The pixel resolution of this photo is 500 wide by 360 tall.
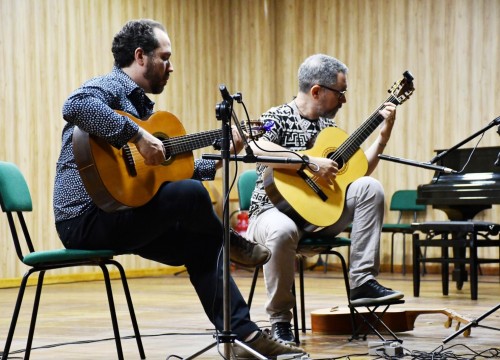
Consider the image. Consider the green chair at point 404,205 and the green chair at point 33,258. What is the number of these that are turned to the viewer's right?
1

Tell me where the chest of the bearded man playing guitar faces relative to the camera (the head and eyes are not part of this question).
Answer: to the viewer's right

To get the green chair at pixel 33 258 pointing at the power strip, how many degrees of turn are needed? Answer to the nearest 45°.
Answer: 0° — it already faces it

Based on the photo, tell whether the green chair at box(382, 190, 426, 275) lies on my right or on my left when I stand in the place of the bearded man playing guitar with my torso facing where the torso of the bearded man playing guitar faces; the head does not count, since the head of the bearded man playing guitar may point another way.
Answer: on my left

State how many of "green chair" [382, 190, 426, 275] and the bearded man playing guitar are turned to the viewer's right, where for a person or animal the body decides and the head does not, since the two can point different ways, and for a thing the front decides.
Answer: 1

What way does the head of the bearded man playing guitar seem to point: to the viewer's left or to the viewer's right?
to the viewer's right

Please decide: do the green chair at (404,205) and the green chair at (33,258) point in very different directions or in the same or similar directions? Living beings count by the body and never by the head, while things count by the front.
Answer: very different directions
